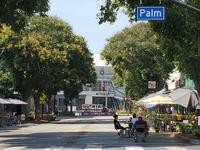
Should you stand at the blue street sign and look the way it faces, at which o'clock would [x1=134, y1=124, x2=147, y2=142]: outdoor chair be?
The outdoor chair is roughly at 6 o'clock from the blue street sign.

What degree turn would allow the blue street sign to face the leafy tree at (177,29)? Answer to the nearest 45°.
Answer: approximately 180°

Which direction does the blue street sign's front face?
toward the camera

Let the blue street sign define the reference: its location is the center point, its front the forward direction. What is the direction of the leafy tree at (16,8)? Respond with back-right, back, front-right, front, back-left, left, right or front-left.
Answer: back-right

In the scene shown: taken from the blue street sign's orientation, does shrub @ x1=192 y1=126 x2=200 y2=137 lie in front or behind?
behind

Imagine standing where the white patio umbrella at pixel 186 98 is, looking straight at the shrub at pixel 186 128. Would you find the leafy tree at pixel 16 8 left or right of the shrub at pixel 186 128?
right

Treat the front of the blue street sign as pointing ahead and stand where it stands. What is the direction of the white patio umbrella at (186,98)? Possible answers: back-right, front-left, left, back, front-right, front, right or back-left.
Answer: back

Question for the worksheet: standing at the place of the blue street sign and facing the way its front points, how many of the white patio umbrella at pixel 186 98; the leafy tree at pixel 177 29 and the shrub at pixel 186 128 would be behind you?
3
